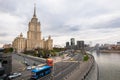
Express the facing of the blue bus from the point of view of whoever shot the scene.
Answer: facing the viewer and to the left of the viewer
